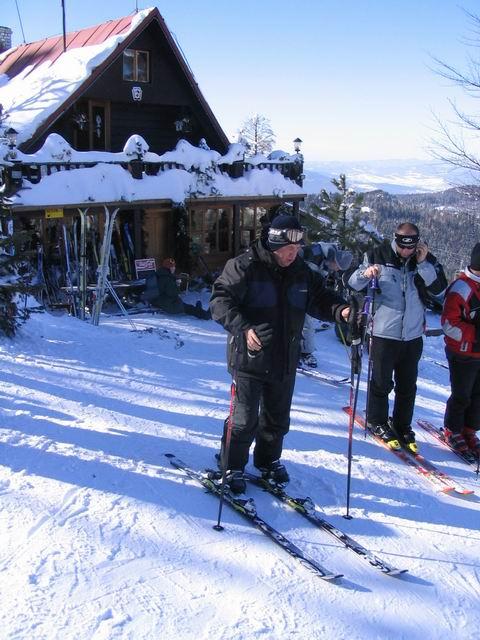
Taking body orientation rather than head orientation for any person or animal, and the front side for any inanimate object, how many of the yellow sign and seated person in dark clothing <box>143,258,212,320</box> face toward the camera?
1

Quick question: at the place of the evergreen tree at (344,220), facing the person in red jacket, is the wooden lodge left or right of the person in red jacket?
right

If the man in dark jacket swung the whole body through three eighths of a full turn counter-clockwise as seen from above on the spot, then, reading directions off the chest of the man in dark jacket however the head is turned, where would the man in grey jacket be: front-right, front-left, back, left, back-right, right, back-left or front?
front-right

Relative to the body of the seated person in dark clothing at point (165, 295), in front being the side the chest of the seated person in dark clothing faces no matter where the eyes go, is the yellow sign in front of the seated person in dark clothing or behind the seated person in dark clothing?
behind

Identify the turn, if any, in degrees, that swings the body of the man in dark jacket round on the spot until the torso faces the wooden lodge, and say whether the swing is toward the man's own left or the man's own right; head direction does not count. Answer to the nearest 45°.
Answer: approximately 135° to the man's own left

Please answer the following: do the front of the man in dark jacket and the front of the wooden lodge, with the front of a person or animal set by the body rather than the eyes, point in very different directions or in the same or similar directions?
same or similar directions

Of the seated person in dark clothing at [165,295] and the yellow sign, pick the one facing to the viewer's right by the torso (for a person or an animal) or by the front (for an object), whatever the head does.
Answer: the seated person in dark clothing

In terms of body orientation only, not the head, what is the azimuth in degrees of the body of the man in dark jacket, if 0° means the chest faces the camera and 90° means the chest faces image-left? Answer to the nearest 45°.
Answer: approximately 315°

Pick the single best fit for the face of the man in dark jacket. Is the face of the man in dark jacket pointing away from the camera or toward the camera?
toward the camera

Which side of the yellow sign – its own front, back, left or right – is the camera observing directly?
front

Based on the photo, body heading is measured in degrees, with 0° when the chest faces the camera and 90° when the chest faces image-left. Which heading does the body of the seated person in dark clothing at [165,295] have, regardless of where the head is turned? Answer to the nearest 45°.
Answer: approximately 270°

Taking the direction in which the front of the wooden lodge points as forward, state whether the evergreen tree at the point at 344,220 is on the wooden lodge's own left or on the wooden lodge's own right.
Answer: on the wooden lodge's own left

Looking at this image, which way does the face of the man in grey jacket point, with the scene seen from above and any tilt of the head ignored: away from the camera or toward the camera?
toward the camera
